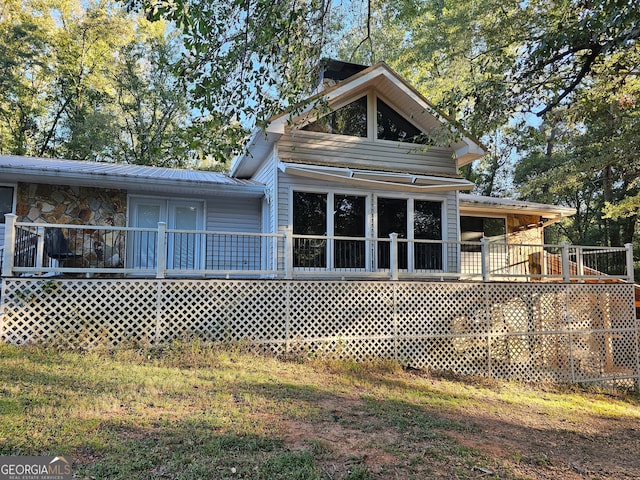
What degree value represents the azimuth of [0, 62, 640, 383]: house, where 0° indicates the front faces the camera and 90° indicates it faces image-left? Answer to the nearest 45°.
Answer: approximately 0°

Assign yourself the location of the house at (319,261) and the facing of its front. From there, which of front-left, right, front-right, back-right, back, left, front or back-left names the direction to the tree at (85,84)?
back-right
